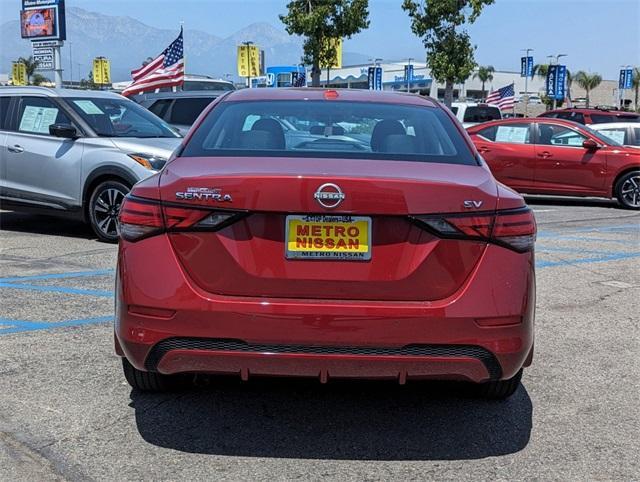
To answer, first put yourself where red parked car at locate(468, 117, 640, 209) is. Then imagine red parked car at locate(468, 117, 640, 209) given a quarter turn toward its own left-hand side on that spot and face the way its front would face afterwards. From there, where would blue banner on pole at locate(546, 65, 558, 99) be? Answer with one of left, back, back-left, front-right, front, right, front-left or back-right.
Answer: front

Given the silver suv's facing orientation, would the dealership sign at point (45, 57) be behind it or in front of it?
behind

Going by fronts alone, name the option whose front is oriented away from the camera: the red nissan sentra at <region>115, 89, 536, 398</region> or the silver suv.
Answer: the red nissan sentra

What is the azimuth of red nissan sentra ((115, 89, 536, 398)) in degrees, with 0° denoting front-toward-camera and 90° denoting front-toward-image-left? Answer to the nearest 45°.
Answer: approximately 180°

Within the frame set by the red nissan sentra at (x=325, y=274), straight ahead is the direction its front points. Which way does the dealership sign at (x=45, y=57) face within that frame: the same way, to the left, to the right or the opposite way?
the opposite way

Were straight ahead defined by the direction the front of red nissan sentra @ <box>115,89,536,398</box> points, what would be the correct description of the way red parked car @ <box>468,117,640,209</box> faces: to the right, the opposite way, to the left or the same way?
to the right

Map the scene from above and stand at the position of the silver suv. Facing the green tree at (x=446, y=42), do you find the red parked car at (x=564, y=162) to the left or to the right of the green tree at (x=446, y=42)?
right

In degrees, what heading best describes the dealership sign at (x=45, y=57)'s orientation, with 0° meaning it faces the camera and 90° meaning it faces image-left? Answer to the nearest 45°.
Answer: approximately 0°

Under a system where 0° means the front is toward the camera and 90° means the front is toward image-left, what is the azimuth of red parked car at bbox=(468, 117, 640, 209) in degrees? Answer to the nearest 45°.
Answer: approximately 270°

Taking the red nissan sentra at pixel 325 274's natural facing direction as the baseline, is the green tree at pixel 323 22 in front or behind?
in front

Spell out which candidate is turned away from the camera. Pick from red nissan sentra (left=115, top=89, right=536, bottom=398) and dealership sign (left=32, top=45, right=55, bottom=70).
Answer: the red nissan sentra

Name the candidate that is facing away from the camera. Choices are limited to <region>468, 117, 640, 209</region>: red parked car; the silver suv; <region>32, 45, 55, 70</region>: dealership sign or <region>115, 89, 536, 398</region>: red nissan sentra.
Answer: the red nissan sentra
